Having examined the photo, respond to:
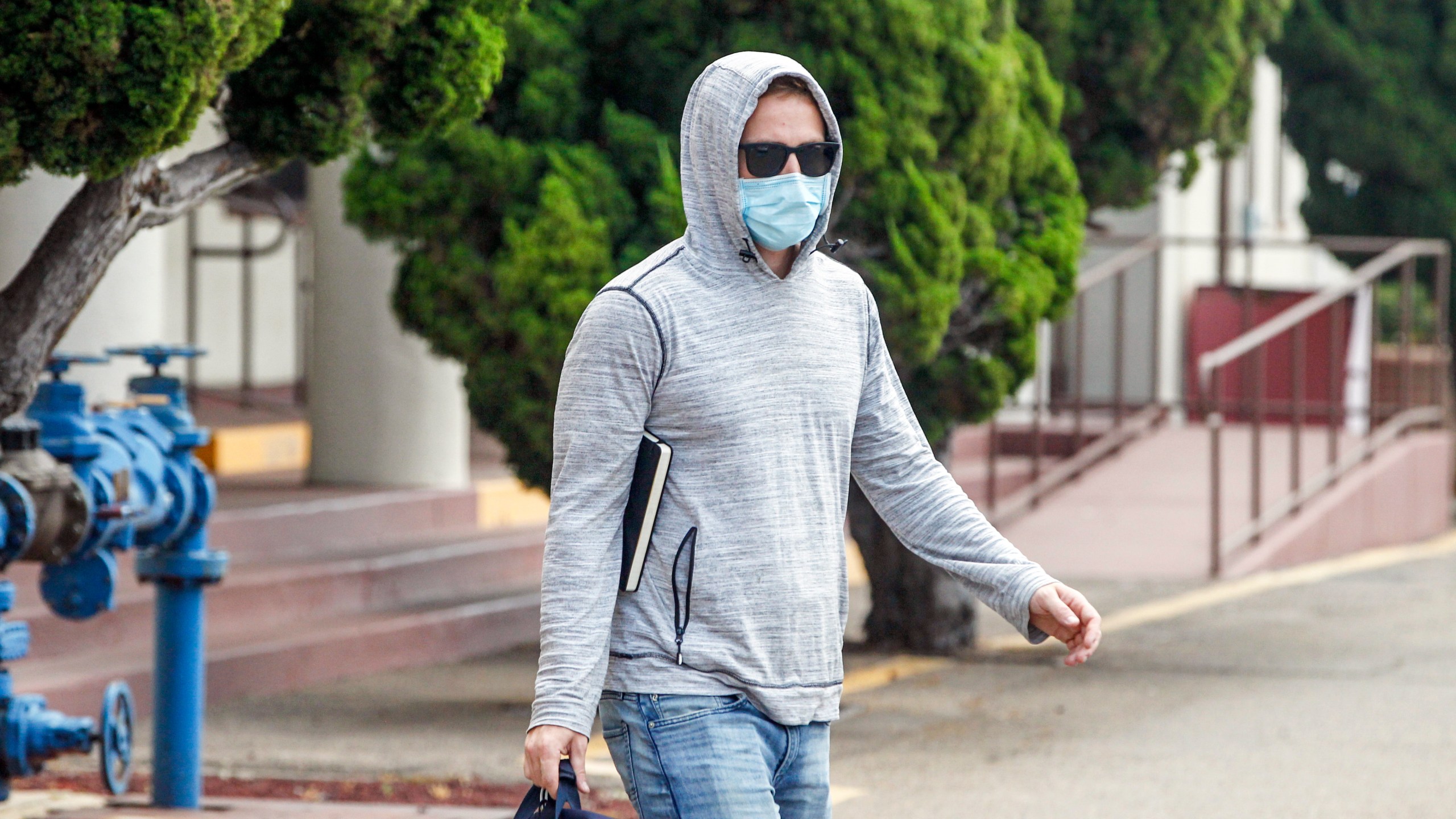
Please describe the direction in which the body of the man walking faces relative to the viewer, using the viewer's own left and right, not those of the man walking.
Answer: facing the viewer and to the right of the viewer

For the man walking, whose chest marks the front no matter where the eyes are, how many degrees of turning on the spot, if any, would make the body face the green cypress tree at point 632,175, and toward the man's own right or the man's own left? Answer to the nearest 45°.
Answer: approximately 135° to the man's own left

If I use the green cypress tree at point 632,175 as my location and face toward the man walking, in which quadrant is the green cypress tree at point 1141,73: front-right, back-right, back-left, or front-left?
back-left

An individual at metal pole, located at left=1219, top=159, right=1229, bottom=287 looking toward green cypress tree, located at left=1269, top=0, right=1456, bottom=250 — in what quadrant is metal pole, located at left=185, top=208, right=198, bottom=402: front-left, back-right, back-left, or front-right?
back-left

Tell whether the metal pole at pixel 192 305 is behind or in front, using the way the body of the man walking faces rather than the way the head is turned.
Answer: behind

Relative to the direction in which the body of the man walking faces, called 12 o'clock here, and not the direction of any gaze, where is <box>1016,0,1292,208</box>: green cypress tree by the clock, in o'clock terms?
The green cypress tree is roughly at 8 o'clock from the man walking.

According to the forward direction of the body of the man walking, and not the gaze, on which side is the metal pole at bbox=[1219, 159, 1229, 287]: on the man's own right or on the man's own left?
on the man's own left

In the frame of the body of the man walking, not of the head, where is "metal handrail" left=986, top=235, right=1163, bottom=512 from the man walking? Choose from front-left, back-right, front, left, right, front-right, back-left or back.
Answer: back-left

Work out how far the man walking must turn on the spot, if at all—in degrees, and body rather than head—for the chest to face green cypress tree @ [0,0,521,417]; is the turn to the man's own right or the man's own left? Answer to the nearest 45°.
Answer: approximately 180°

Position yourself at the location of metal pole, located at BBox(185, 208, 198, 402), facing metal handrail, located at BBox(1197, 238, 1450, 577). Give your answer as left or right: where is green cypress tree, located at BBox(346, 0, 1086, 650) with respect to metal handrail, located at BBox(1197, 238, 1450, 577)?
right

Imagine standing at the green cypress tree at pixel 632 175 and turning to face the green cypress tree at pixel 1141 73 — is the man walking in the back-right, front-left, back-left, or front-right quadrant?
back-right

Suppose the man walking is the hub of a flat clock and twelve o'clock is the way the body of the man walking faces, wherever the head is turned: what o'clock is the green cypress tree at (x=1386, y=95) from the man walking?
The green cypress tree is roughly at 8 o'clock from the man walking.

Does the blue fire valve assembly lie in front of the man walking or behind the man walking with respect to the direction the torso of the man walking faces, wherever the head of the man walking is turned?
behind
